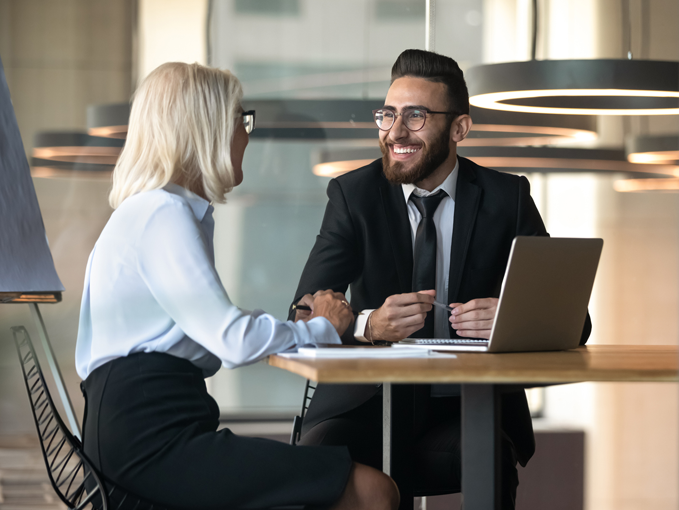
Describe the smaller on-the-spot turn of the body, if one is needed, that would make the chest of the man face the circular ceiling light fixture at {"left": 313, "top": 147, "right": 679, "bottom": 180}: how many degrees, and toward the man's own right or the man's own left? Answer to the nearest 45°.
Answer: approximately 180°

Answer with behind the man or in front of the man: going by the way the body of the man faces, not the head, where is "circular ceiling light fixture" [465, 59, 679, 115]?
behind

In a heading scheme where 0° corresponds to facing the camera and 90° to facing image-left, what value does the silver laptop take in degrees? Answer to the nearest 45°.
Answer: approximately 135°

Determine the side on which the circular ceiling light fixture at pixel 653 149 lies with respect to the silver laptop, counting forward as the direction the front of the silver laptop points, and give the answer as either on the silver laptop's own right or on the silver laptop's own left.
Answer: on the silver laptop's own right

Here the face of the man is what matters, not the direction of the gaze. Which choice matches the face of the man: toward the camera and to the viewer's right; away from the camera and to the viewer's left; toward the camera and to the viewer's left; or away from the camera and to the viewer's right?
toward the camera and to the viewer's left

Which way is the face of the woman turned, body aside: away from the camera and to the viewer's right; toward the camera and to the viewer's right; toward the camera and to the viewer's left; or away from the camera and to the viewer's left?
away from the camera and to the viewer's right

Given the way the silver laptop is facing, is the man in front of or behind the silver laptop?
in front

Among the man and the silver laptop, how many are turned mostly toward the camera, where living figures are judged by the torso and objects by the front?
1

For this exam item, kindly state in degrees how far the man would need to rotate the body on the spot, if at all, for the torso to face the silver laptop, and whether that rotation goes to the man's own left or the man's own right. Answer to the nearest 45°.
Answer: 0° — they already face it

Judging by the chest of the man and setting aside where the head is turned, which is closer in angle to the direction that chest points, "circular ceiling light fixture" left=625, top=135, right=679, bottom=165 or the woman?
the woman

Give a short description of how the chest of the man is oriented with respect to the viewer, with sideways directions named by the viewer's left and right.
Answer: facing the viewer

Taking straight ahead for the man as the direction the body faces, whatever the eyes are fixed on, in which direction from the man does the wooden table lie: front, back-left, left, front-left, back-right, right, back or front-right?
front
